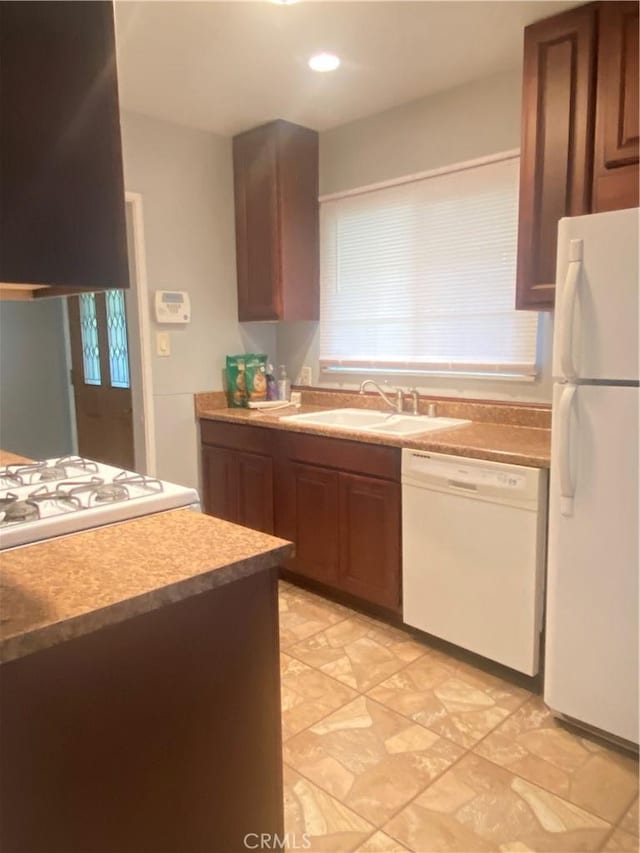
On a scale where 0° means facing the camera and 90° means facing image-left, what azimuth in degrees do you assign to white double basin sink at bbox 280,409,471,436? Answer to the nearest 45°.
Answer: approximately 45°

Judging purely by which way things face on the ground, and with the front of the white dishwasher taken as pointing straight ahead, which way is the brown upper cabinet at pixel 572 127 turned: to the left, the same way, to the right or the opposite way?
the same way

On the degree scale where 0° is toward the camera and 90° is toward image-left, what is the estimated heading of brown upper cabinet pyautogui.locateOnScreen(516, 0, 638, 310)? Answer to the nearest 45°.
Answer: approximately 45°

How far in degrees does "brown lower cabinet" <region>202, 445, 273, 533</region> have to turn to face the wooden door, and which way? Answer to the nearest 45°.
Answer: approximately 90° to its right

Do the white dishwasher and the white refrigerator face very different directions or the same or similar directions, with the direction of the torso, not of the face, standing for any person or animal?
same or similar directions

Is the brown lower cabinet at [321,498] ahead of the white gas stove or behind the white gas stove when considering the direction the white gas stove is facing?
ahead

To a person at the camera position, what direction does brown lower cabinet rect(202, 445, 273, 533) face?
facing the viewer and to the left of the viewer

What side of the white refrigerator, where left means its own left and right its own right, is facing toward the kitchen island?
front

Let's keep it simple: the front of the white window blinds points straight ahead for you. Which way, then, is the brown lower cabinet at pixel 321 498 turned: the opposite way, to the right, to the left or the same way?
the same way

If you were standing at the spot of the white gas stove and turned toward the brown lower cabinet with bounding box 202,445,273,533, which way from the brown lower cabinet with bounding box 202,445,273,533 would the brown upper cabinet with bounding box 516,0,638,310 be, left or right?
right

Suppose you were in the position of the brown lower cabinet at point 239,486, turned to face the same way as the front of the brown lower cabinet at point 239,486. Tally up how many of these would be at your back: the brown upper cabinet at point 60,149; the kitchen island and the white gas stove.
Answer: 0

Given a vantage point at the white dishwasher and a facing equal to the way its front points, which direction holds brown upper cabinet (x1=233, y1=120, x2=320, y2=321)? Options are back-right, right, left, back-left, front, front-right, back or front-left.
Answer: right

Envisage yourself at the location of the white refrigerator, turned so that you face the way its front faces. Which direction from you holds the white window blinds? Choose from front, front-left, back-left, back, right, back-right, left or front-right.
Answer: right

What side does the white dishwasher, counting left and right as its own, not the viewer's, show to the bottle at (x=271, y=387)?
right

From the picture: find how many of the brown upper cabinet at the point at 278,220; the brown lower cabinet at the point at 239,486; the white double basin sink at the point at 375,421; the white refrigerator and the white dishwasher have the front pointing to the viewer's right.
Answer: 0

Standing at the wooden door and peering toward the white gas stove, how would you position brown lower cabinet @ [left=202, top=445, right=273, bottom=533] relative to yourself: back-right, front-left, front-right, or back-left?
front-left

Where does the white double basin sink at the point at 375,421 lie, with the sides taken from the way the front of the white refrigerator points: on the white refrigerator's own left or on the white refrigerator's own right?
on the white refrigerator's own right

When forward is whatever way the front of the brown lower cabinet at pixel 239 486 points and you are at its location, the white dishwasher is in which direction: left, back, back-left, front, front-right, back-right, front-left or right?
left
